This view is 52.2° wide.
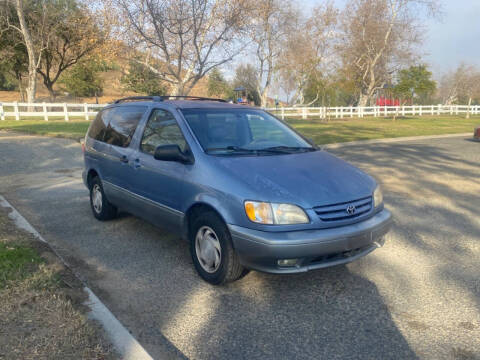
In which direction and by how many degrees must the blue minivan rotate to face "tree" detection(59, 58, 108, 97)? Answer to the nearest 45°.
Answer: approximately 135° to its left

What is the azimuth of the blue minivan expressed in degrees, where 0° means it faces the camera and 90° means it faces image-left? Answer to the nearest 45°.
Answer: approximately 315°

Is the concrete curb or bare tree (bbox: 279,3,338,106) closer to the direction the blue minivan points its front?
the concrete curb

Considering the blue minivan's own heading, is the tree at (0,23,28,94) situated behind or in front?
behind

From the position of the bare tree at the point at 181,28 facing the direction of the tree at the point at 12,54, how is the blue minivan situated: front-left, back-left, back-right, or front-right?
back-left

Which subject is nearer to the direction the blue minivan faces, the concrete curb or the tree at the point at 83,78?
the concrete curb

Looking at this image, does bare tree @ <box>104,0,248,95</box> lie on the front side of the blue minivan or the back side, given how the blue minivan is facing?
on the back side

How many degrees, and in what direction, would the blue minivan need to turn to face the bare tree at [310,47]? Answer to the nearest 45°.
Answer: approximately 135° to its left

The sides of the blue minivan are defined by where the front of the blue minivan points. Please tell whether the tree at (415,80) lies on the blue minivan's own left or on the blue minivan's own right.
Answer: on the blue minivan's own left

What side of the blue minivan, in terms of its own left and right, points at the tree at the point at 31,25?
back
